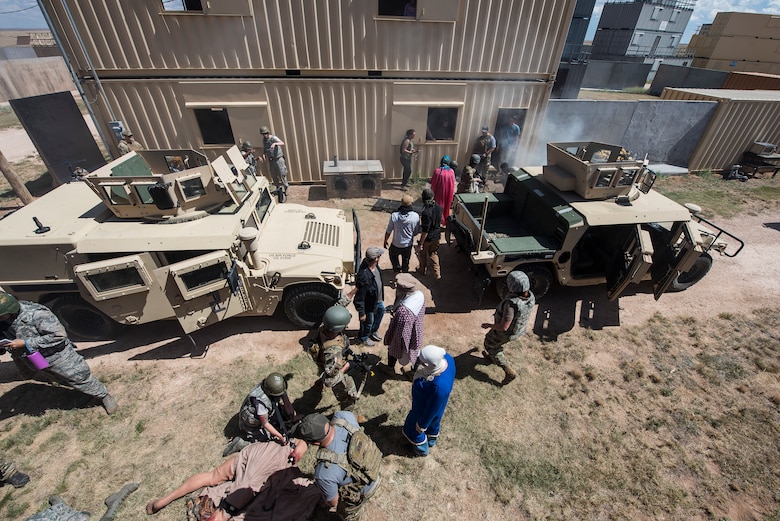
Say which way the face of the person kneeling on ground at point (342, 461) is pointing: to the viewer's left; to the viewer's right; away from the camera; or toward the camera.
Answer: to the viewer's left

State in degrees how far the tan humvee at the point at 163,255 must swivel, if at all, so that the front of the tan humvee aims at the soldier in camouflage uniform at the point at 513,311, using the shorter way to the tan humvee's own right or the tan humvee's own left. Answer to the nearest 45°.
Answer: approximately 45° to the tan humvee's own right

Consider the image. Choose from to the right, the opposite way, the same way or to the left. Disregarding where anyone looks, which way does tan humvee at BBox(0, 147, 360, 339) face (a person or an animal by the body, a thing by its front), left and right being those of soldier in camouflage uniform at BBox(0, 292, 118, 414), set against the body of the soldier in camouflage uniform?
the opposite way

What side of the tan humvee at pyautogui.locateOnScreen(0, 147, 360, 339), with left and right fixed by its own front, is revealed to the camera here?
right

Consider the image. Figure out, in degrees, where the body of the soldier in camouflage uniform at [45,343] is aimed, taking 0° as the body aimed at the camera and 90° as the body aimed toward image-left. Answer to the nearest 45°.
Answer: approximately 90°

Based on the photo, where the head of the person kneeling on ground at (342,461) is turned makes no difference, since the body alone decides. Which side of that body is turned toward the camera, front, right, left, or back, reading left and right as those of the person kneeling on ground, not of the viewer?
left

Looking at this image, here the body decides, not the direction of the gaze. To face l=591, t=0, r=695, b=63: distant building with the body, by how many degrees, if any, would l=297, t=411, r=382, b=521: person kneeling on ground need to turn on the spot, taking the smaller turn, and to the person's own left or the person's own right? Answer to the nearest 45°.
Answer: approximately 135° to the person's own right

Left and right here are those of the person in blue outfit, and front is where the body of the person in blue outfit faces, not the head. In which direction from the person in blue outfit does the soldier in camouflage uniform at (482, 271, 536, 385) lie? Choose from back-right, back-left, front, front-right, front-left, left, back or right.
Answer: back-right

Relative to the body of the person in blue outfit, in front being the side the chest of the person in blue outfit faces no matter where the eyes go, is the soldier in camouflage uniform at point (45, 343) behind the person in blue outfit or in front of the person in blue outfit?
in front

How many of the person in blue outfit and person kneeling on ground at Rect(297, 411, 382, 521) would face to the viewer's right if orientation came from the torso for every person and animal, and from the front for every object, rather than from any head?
0
